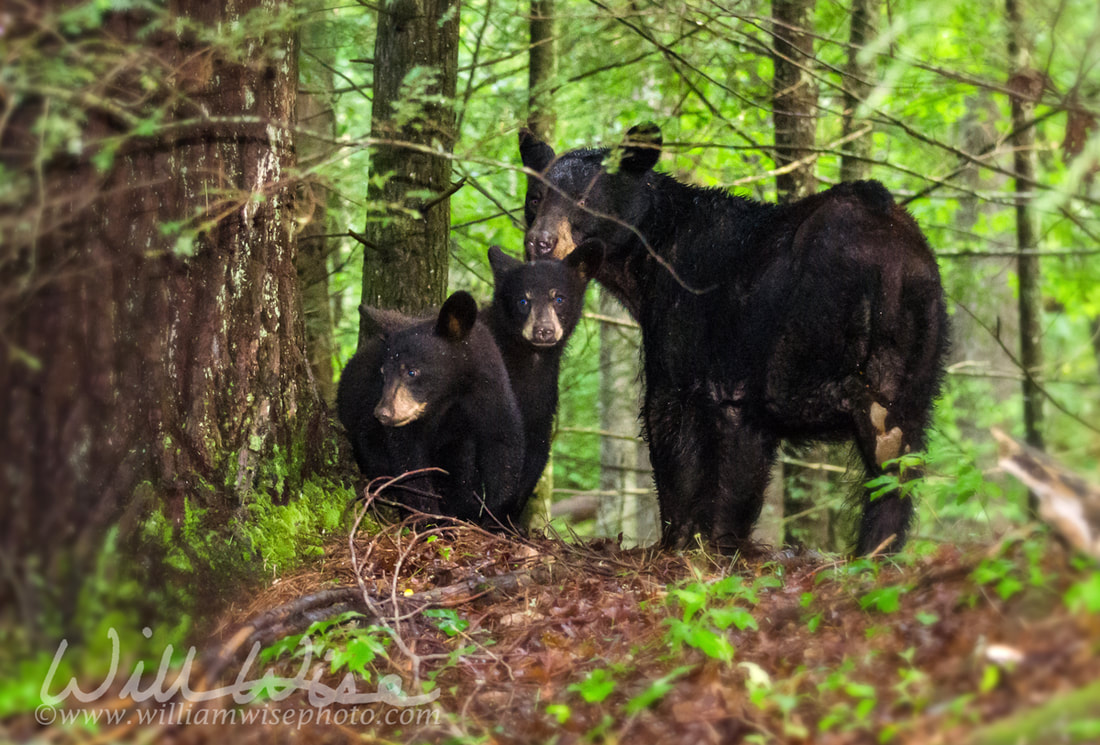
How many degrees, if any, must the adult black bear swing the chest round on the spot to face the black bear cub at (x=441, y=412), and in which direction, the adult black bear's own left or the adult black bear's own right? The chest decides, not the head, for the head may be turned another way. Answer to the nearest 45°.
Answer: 0° — it already faces it

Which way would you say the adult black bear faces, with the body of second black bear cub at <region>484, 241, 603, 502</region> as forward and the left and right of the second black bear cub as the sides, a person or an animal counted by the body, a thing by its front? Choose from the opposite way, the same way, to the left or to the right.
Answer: to the right

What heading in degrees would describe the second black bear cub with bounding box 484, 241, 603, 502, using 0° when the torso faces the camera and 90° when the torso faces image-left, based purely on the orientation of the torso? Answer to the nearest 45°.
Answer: approximately 0°

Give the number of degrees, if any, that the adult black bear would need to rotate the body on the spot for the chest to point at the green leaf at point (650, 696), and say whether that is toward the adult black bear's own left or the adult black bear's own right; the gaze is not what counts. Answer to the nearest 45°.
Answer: approximately 90° to the adult black bear's own left

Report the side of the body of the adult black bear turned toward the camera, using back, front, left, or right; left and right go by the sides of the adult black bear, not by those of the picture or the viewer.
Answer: left

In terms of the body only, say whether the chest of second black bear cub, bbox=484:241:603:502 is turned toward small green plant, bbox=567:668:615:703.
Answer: yes

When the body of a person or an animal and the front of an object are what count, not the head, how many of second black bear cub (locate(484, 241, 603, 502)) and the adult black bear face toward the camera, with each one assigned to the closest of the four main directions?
1

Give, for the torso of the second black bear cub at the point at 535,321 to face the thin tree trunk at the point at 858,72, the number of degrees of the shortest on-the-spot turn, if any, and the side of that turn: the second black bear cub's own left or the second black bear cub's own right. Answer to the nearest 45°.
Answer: approximately 135° to the second black bear cub's own left

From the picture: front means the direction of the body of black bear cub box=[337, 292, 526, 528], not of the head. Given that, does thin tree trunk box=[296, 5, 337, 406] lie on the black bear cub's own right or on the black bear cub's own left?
on the black bear cub's own right
